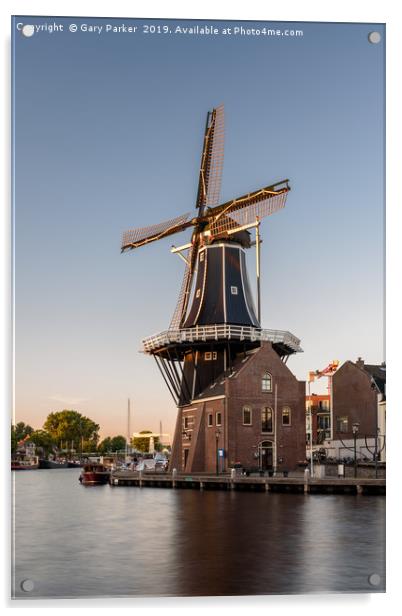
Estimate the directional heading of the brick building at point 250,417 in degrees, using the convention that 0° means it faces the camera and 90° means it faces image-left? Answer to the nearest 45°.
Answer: approximately 0°

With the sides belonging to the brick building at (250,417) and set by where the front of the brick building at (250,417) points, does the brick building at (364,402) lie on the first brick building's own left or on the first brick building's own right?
on the first brick building's own left
